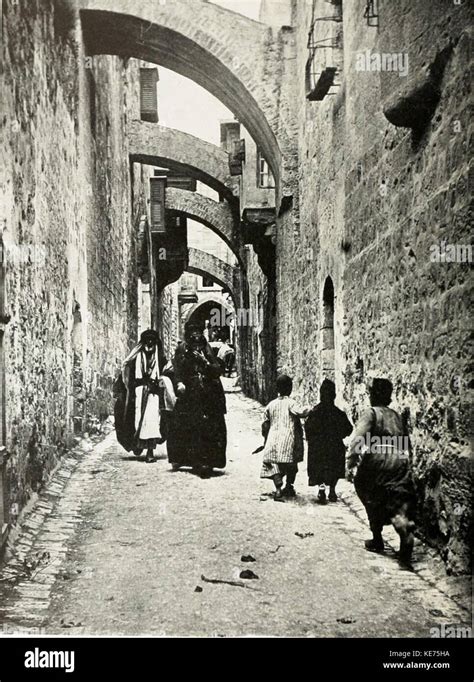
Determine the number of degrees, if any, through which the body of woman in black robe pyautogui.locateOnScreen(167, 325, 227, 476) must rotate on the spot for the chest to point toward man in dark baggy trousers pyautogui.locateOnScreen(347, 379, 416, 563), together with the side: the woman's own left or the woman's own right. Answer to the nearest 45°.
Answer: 0° — they already face them

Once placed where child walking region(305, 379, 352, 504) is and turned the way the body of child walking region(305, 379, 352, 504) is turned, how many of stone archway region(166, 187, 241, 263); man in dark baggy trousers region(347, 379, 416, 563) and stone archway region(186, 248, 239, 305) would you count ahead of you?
2

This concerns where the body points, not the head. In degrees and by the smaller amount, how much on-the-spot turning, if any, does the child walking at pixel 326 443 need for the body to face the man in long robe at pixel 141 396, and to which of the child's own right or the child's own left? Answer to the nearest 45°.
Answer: approximately 45° to the child's own left

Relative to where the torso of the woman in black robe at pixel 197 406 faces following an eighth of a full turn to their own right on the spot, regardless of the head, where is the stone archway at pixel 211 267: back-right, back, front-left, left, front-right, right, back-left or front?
back-right

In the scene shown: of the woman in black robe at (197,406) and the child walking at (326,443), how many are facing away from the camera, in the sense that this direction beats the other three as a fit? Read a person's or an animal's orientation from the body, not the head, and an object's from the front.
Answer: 1

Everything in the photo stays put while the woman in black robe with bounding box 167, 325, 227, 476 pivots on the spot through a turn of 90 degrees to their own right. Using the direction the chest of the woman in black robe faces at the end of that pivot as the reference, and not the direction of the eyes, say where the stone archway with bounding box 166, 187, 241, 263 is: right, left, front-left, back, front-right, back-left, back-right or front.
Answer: right

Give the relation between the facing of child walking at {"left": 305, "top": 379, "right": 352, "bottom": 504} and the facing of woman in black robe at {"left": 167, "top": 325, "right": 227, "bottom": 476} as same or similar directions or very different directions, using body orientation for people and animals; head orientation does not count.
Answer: very different directions

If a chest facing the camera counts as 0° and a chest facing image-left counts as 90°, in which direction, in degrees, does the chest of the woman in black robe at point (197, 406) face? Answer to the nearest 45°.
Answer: approximately 0°

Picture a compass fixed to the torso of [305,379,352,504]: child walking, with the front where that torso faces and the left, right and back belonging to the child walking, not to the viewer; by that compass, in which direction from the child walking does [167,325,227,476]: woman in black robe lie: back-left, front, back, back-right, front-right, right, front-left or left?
front-left

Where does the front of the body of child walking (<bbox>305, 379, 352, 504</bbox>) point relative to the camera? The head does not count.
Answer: away from the camera
